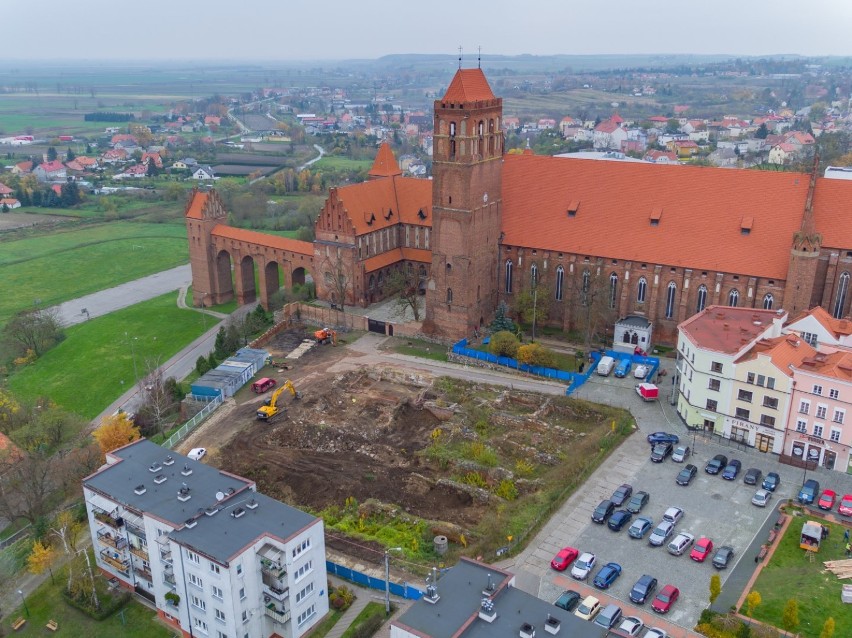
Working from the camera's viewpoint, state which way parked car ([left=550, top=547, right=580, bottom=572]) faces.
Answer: facing the viewer and to the left of the viewer

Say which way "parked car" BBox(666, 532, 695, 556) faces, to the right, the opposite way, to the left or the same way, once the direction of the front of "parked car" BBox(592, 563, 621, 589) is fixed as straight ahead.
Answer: the same way

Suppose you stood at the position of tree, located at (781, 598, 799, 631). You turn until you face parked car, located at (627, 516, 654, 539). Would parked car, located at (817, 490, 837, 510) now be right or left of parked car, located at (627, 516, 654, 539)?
right

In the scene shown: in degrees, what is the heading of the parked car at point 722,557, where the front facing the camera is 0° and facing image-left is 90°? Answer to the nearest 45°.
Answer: approximately 45°

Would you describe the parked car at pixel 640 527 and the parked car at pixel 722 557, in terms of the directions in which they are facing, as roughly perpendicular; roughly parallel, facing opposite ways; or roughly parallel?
roughly parallel

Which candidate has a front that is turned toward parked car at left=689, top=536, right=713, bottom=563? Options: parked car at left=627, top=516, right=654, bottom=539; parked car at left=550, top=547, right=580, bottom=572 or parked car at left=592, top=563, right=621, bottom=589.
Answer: parked car at left=592, top=563, right=621, bottom=589

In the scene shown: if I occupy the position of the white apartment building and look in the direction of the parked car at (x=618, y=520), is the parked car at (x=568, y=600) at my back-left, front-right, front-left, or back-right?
front-right

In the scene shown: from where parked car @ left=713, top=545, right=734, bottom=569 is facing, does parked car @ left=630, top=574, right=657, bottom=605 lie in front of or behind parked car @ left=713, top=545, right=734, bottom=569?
in front

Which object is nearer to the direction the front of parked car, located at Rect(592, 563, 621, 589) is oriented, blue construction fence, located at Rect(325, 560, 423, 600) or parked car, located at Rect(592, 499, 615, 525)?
the parked car

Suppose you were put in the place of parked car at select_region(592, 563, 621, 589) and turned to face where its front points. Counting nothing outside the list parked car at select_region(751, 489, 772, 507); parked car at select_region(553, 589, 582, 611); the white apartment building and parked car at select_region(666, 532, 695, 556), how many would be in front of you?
2

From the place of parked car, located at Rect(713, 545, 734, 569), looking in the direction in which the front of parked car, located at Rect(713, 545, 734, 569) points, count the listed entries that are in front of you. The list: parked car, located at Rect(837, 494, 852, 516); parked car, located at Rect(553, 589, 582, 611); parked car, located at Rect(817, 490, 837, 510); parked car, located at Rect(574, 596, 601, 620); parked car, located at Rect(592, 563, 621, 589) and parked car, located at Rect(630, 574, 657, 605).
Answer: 4

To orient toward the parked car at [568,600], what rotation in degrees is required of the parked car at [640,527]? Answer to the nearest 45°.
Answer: approximately 45° to its left

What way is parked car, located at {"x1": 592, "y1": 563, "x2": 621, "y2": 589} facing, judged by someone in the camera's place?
facing away from the viewer and to the right of the viewer

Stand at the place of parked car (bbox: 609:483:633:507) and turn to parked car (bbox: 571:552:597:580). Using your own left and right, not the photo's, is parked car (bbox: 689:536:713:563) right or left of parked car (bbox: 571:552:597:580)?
left

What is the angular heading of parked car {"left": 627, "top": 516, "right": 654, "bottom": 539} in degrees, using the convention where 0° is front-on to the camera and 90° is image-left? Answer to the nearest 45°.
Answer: approximately 45°
